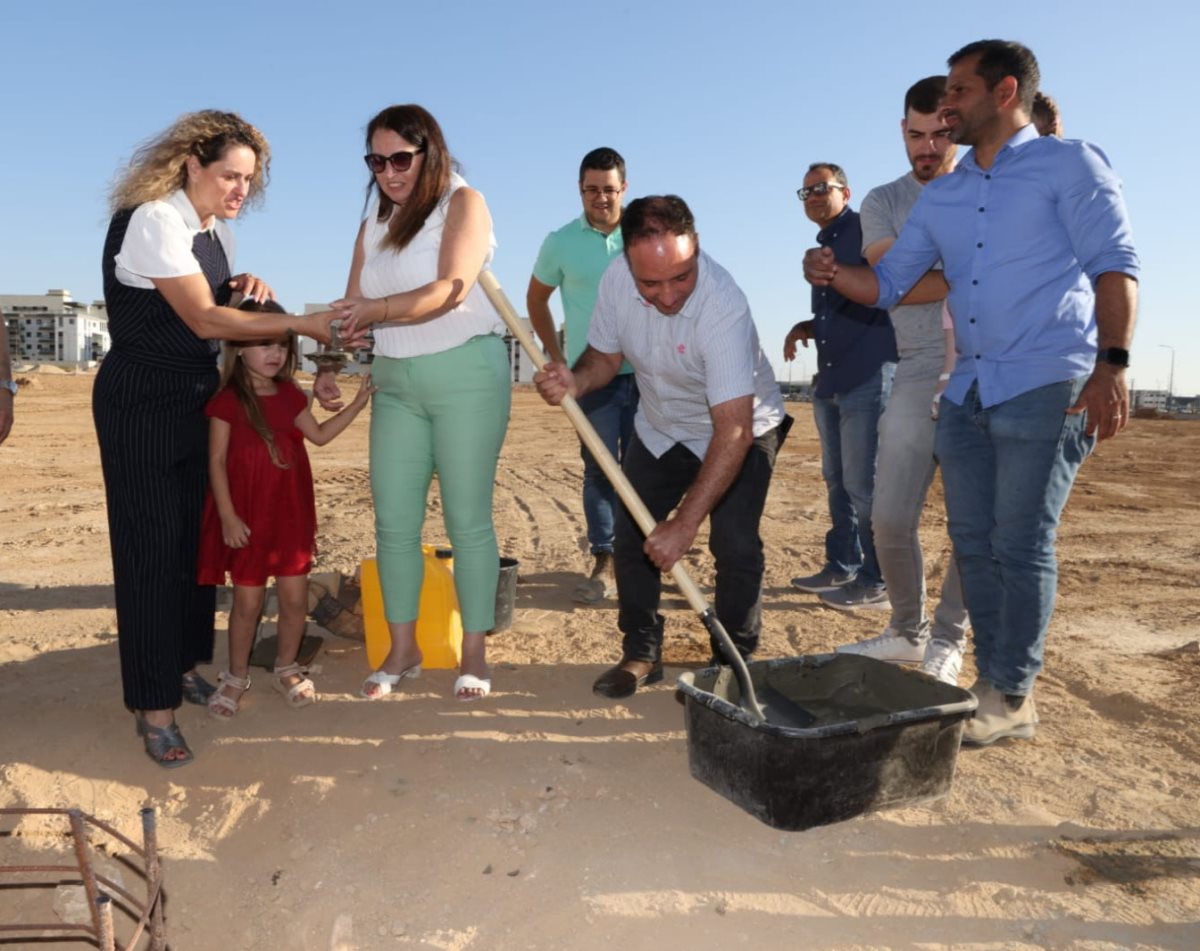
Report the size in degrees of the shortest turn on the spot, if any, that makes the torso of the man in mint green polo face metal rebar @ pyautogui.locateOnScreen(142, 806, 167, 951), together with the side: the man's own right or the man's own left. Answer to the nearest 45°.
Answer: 0° — they already face it

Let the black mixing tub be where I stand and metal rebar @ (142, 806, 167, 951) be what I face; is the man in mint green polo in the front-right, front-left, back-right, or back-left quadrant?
back-right

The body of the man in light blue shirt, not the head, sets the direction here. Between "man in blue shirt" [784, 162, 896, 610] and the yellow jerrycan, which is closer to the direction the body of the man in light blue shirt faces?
the yellow jerrycan

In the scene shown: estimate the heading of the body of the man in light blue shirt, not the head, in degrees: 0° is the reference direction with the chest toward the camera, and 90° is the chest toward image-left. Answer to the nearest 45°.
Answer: approximately 45°

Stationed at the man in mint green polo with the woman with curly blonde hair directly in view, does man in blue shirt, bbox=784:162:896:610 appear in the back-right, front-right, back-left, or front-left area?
back-left

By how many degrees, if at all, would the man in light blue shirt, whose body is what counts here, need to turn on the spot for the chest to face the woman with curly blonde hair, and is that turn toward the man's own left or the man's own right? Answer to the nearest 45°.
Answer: approximately 45° to the man's own right
